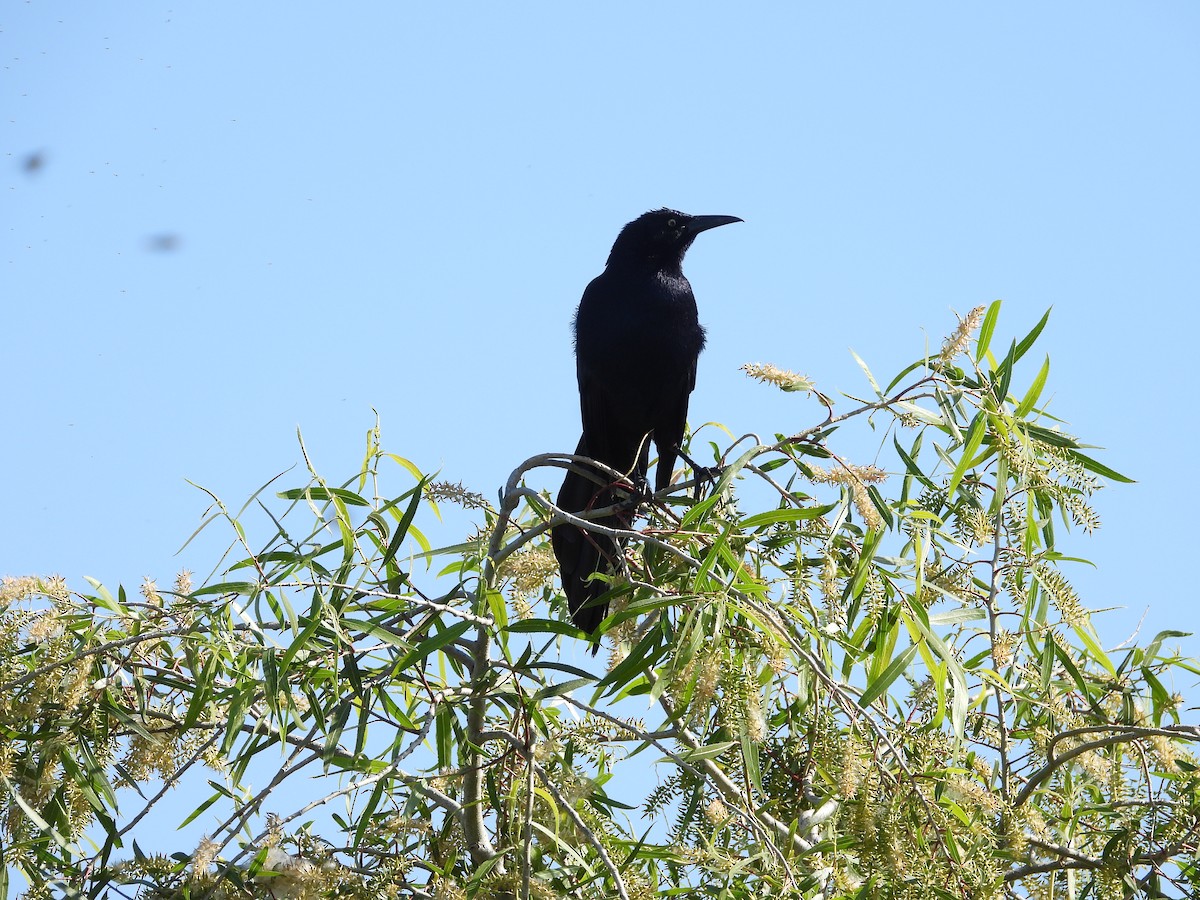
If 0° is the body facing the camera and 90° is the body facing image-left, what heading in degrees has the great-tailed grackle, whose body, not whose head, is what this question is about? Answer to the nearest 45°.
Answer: approximately 315°
